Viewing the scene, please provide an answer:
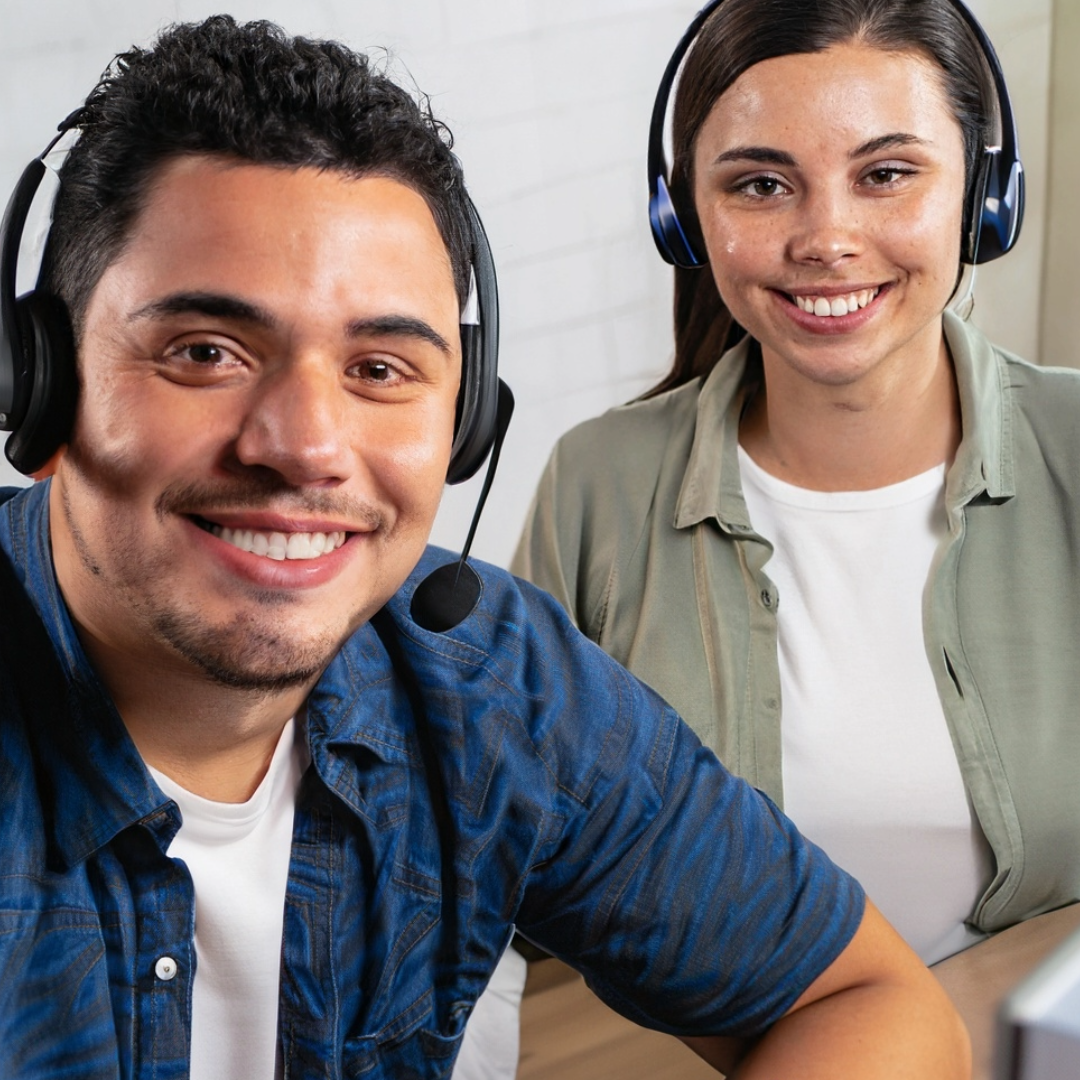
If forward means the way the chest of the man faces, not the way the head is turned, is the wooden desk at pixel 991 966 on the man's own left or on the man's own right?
on the man's own left

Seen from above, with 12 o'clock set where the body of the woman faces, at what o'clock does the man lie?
The man is roughly at 1 o'clock from the woman.

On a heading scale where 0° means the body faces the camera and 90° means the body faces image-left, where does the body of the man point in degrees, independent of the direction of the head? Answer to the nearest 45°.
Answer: approximately 0°

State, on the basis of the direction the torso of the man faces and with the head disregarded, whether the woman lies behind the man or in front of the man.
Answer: behind
